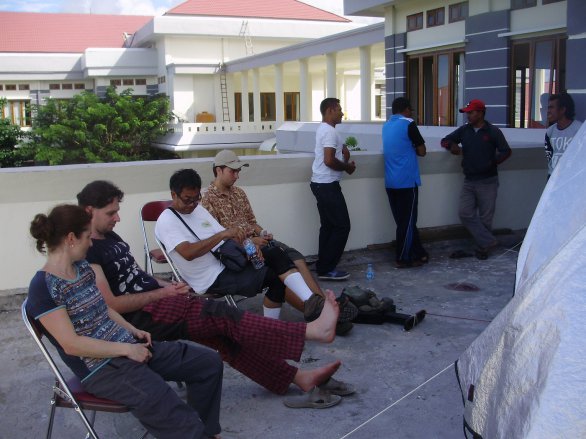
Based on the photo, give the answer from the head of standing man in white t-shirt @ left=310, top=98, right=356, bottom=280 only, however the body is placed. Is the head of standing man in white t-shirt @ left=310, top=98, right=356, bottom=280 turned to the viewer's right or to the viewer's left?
to the viewer's right

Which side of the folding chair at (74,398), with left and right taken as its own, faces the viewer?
right

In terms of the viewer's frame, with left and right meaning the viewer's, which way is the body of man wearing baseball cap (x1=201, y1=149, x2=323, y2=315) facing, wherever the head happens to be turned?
facing the viewer and to the right of the viewer

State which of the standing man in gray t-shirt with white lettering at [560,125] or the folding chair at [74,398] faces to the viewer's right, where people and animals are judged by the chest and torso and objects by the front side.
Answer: the folding chair

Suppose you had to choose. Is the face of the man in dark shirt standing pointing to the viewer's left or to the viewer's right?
to the viewer's left

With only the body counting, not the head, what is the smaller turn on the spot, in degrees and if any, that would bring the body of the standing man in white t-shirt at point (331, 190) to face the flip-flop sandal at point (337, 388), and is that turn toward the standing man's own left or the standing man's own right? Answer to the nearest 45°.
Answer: approximately 90° to the standing man's own right

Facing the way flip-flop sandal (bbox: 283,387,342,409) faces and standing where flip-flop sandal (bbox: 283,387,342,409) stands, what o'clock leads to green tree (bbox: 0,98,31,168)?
The green tree is roughly at 8 o'clock from the flip-flop sandal.

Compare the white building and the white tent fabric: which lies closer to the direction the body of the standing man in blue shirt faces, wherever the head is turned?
the white building

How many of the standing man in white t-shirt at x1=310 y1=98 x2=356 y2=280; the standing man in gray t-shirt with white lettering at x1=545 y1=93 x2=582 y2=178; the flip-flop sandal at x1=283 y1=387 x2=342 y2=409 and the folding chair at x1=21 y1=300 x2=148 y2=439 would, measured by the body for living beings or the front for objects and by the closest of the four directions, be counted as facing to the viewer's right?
3

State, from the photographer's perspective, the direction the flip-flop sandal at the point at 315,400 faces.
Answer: facing to the right of the viewer

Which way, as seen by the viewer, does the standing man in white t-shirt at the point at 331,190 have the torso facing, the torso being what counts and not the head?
to the viewer's right

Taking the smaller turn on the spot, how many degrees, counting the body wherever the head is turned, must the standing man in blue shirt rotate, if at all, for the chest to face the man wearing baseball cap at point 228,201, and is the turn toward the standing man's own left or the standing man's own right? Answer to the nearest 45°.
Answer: approximately 180°

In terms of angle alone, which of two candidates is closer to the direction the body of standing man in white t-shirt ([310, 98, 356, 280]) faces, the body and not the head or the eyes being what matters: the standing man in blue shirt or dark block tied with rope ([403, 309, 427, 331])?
the standing man in blue shirt

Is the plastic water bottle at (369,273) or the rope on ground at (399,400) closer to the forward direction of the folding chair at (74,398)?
the rope on ground

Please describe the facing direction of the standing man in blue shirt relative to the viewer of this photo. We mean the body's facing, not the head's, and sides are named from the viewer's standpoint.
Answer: facing away from the viewer and to the right of the viewer

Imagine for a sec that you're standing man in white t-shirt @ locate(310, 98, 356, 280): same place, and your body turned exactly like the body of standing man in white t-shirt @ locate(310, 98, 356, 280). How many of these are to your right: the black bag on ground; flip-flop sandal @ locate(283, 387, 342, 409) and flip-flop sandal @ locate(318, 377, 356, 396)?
3
